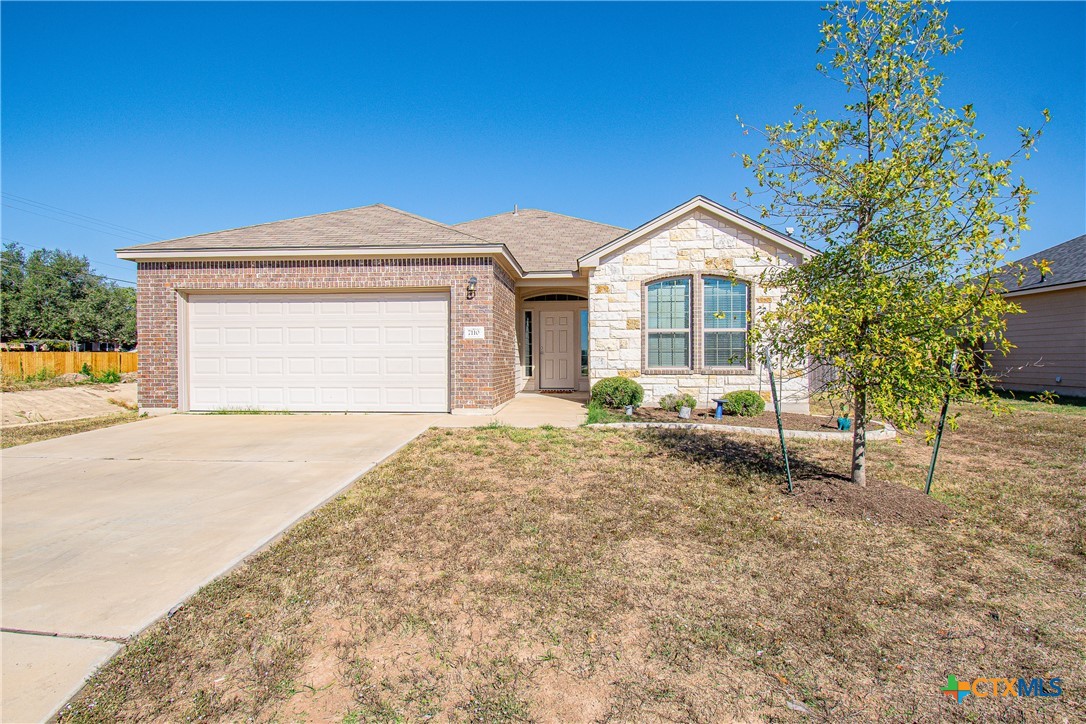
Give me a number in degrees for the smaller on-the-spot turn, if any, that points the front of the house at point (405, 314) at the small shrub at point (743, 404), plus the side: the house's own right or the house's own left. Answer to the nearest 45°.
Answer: approximately 90° to the house's own left

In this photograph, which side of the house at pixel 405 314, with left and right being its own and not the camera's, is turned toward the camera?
front

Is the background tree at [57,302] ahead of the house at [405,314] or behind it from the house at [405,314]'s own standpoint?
behind

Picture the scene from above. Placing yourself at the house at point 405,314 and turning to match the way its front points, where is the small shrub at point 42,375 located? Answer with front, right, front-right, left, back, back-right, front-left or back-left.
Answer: back-right

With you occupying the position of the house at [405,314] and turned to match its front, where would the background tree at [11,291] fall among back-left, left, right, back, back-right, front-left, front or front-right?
back-right

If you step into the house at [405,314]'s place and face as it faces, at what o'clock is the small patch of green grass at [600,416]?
The small patch of green grass is roughly at 10 o'clock from the house.

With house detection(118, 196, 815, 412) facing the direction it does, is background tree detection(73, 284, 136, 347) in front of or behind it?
behind

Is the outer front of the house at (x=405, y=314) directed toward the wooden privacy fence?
no

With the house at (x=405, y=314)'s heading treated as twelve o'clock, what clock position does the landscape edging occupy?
The landscape edging is roughly at 10 o'clock from the house.

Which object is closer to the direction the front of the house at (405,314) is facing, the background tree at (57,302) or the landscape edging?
the landscape edging

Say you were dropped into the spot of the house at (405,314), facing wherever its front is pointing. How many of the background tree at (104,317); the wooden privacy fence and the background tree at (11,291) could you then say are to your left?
0

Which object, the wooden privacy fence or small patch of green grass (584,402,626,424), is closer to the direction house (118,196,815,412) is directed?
the small patch of green grass

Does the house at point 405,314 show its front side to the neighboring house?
no

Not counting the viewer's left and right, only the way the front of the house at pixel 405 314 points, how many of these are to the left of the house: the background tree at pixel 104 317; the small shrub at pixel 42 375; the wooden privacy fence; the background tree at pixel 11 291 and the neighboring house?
1
